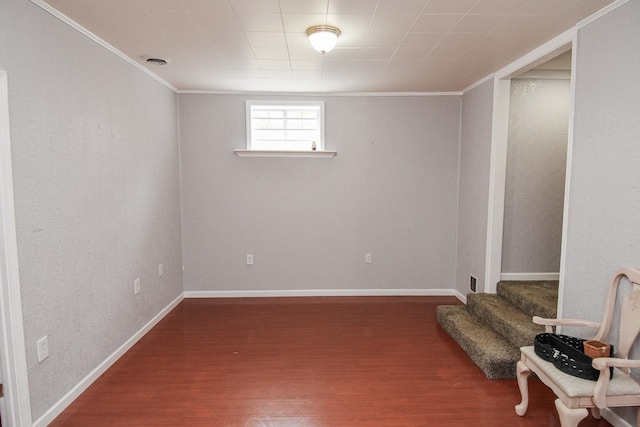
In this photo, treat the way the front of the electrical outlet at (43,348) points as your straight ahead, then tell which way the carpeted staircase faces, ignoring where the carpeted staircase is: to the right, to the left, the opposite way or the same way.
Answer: the opposite way

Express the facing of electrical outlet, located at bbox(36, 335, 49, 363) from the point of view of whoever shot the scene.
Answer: facing the viewer and to the right of the viewer

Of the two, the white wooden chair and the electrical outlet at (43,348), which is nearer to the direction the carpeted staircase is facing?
the electrical outlet

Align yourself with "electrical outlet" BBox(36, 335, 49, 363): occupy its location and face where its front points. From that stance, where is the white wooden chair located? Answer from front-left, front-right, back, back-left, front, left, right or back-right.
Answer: front

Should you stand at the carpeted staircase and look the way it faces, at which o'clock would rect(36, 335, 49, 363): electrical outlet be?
The electrical outlet is roughly at 12 o'clock from the carpeted staircase.

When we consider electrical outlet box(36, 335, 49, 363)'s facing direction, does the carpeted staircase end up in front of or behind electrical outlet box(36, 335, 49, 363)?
in front

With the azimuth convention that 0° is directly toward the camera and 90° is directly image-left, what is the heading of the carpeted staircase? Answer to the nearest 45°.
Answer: approximately 45°

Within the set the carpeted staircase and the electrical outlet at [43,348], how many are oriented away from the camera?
0

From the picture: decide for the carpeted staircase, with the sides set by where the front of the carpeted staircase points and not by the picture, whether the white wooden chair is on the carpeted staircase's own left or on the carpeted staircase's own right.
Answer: on the carpeted staircase's own left

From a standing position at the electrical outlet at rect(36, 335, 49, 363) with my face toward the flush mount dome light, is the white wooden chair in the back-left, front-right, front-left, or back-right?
front-right
